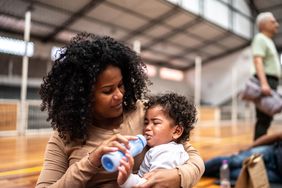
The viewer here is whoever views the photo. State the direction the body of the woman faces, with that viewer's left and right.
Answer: facing the viewer and to the right of the viewer

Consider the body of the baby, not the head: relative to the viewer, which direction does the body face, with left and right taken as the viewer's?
facing the viewer and to the left of the viewer

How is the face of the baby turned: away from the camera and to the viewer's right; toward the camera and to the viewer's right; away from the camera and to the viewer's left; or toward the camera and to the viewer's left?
toward the camera and to the viewer's left

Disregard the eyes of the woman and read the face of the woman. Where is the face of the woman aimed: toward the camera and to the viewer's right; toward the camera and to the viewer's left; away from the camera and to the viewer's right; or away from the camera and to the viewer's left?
toward the camera and to the viewer's right

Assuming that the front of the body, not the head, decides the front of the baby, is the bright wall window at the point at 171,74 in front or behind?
behind

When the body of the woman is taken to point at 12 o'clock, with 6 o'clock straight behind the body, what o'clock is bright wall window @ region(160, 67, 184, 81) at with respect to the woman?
The bright wall window is roughly at 8 o'clock from the woman.
